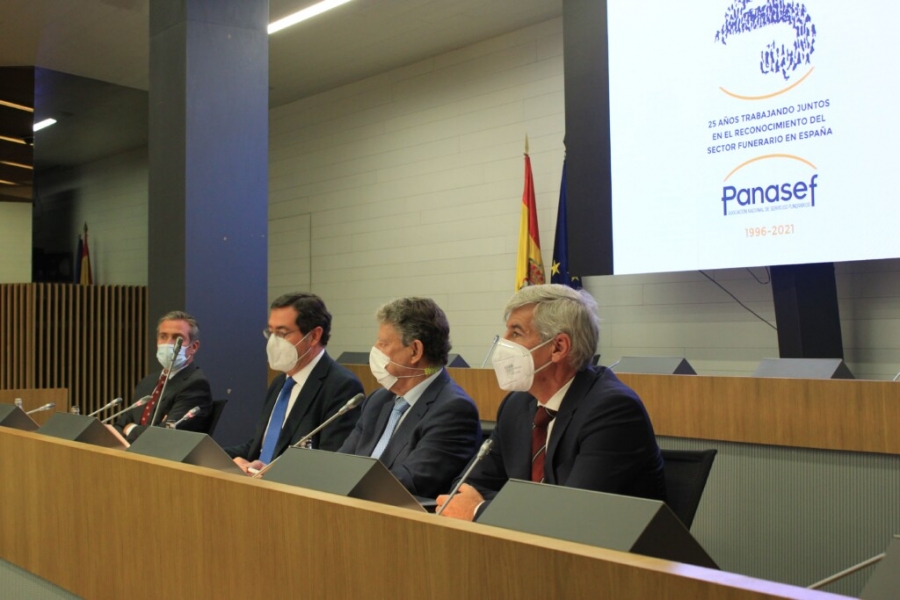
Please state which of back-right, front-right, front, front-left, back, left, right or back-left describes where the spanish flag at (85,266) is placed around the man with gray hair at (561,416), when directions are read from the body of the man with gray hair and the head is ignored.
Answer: right

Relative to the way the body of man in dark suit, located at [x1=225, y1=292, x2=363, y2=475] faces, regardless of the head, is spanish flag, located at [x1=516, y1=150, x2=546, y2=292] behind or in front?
behind

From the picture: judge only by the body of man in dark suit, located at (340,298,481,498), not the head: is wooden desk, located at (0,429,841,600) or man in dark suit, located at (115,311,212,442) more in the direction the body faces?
the wooden desk

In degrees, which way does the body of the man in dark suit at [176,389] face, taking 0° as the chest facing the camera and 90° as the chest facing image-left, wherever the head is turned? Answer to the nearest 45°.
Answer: approximately 45°

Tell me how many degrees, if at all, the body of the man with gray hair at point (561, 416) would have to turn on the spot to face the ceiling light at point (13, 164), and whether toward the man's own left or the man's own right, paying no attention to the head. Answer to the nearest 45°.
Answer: approximately 90° to the man's own right

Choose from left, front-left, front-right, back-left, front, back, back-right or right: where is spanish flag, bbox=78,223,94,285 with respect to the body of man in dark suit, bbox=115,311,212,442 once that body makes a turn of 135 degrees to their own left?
left

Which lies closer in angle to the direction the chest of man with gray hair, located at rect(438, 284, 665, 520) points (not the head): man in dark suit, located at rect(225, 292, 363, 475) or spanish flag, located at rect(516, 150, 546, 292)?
the man in dark suit

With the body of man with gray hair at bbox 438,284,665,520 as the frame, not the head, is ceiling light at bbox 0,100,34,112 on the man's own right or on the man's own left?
on the man's own right
